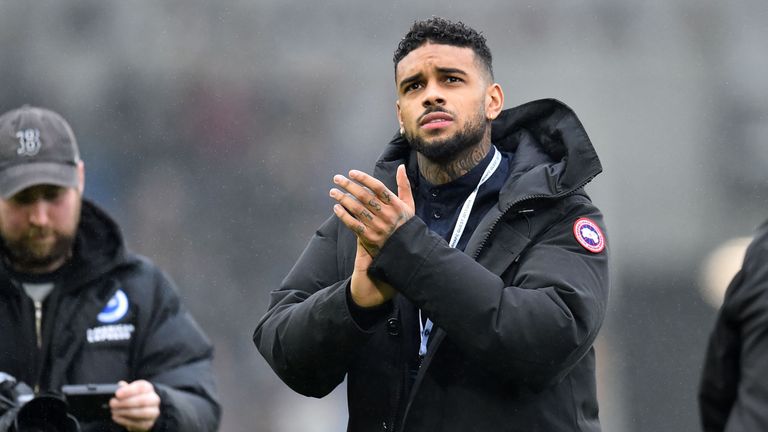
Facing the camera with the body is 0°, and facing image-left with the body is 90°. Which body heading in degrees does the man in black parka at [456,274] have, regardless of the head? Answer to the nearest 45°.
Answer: approximately 45°

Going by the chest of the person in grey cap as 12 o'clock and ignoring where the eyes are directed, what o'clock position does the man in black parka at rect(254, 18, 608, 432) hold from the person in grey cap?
The man in black parka is roughly at 10 o'clock from the person in grey cap.

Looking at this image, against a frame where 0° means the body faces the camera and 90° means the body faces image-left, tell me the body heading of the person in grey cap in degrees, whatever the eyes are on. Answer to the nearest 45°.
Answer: approximately 0°

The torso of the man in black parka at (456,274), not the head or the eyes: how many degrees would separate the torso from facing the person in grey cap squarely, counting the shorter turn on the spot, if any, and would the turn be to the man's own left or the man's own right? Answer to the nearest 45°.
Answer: approximately 45° to the man's own right
